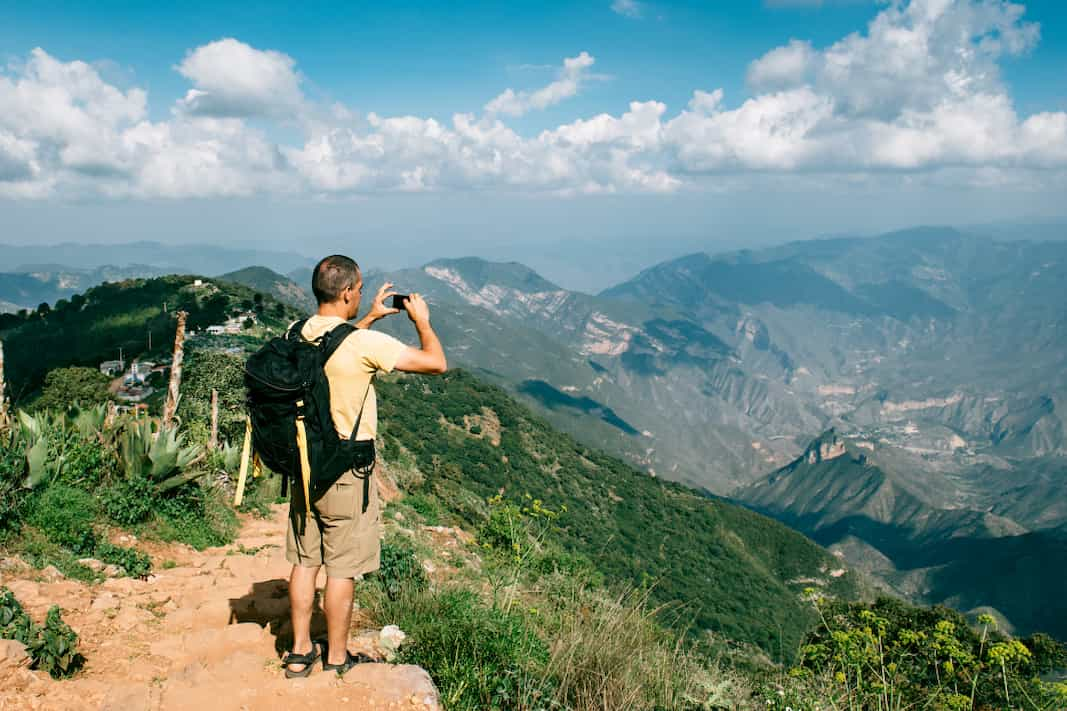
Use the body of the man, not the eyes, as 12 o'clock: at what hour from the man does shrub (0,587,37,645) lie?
The shrub is roughly at 8 o'clock from the man.

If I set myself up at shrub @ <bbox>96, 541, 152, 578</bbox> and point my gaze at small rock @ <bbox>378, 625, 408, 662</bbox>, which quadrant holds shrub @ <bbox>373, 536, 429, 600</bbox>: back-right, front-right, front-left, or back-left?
front-left

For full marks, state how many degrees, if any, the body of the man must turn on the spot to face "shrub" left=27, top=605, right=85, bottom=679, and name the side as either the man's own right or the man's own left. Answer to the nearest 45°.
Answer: approximately 135° to the man's own left

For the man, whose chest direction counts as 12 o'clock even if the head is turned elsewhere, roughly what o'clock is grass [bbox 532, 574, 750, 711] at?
The grass is roughly at 2 o'clock from the man.

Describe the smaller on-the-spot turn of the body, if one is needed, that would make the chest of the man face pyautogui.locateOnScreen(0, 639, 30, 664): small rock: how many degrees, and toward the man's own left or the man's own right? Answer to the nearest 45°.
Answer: approximately 135° to the man's own left

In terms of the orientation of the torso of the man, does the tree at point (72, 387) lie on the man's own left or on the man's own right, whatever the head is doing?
on the man's own left

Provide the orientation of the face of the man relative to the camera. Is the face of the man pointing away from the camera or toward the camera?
away from the camera

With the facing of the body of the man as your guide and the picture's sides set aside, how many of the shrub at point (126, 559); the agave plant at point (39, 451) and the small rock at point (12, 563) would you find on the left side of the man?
3

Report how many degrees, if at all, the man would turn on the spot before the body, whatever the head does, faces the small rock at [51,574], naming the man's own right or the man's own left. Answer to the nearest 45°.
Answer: approximately 90° to the man's own left

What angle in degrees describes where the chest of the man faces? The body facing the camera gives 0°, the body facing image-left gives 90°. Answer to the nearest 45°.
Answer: approximately 225°

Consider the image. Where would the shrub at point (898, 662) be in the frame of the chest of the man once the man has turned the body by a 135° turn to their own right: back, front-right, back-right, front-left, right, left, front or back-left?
left

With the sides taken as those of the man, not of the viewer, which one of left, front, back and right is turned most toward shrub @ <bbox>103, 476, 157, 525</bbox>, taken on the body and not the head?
left

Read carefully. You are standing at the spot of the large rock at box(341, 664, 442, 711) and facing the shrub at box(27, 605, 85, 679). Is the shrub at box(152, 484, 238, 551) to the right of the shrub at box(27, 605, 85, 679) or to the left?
right

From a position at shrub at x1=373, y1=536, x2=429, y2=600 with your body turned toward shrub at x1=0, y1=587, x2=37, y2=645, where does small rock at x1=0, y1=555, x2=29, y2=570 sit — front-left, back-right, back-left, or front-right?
front-right

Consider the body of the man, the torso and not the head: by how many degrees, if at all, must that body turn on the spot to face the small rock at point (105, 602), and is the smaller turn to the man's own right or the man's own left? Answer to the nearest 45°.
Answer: approximately 90° to the man's own left
